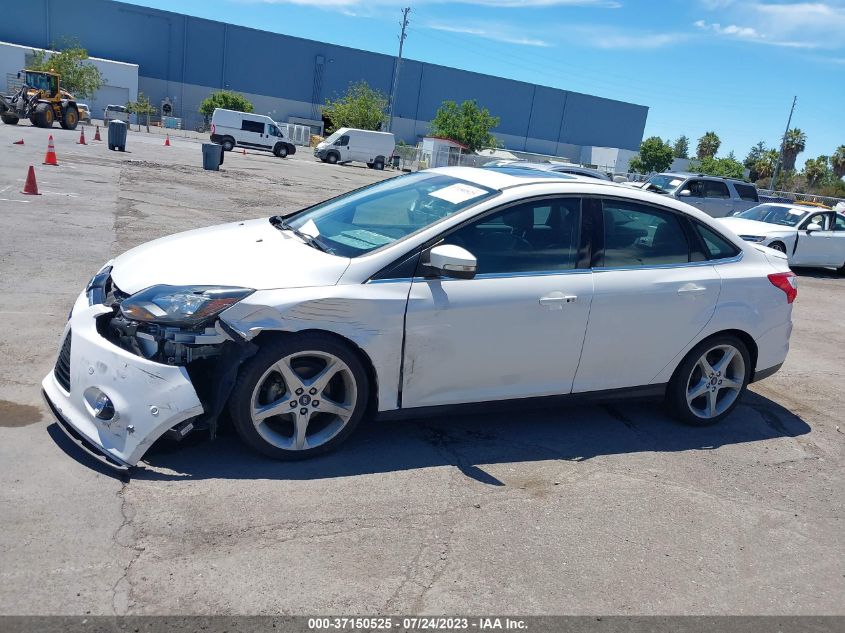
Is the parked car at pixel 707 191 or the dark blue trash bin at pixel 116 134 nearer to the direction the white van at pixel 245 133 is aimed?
the parked car

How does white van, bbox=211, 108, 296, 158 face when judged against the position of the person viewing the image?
facing to the right of the viewer

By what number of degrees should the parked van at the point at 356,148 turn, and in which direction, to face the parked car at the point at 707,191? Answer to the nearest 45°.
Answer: approximately 90° to its left

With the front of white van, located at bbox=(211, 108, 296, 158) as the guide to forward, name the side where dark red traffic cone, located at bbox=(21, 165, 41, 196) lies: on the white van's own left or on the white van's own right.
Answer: on the white van's own right

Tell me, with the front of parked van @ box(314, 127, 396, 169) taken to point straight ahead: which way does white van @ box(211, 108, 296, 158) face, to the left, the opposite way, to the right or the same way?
the opposite way

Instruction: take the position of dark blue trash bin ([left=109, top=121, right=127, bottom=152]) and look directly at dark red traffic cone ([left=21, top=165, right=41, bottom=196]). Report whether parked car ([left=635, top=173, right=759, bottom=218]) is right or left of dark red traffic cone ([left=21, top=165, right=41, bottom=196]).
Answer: left

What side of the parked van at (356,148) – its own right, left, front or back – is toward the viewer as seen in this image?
left

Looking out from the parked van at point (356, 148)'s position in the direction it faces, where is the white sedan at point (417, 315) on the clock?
The white sedan is roughly at 9 o'clock from the parked van.

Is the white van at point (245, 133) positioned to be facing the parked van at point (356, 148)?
yes

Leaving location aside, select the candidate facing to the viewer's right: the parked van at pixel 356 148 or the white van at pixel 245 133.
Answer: the white van

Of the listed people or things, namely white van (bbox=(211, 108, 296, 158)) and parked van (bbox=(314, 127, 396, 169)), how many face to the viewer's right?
1

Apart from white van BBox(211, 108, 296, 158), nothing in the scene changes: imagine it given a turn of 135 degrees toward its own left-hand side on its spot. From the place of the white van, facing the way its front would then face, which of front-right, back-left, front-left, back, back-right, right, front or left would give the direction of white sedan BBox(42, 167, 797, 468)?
back-left
